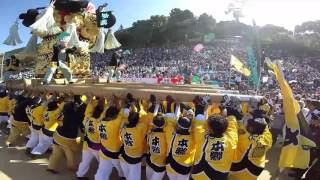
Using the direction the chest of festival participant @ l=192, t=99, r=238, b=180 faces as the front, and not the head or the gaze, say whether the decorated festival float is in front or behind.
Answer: in front

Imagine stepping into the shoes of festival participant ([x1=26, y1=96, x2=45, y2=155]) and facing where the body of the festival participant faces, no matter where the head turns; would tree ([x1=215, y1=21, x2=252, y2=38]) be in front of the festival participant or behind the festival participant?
in front

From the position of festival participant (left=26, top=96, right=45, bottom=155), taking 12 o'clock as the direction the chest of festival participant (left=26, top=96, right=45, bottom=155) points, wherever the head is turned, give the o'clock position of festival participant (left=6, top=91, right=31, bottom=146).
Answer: festival participant (left=6, top=91, right=31, bottom=146) is roughly at 10 o'clock from festival participant (left=26, top=96, right=45, bottom=155).

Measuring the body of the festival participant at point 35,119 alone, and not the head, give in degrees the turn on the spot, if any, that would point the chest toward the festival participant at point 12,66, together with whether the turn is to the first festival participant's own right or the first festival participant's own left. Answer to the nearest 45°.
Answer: approximately 45° to the first festival participant's own left

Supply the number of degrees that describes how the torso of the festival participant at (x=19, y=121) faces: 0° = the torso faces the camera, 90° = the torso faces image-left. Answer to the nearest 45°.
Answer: approximately 225°

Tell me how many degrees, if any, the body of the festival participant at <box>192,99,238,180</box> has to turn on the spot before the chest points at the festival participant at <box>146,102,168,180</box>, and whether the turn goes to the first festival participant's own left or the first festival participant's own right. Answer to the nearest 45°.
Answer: approximately 45° to the first festival participant's own left

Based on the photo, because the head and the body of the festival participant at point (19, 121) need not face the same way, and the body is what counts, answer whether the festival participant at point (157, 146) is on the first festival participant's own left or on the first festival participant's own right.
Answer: on the first festival participant's own right

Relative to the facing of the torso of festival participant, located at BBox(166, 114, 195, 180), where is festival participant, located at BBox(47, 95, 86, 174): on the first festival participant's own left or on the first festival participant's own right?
on the first festival participant's own left

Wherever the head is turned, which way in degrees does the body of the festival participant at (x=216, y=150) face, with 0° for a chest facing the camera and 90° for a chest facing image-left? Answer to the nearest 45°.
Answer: approximately 180°

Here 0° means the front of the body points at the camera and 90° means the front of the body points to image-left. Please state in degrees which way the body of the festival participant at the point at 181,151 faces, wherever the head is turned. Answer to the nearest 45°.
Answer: approximately 180°

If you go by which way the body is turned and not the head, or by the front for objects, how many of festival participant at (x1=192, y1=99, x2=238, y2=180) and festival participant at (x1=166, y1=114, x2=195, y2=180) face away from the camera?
2

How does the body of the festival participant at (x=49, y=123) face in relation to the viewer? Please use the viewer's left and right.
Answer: facing away from the viewer and to the right of the viewer

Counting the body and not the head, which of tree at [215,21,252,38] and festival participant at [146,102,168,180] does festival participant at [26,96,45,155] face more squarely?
the tree
